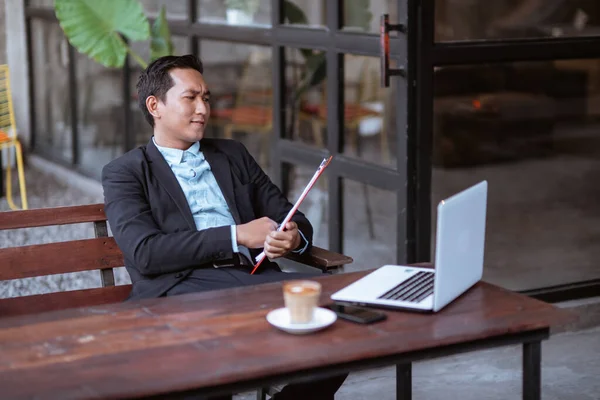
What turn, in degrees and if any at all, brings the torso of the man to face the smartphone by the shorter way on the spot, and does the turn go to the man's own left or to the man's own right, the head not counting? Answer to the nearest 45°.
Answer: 0° — they already face it

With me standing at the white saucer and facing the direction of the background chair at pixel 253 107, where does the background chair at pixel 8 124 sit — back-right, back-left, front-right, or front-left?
front-left

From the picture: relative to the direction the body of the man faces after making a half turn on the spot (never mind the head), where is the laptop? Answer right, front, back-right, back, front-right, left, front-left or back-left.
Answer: back

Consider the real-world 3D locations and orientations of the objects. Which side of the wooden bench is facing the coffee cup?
front

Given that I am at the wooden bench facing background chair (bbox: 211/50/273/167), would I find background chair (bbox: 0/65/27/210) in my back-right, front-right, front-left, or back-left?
front-left

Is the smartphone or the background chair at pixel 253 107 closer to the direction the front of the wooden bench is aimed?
the smartphone

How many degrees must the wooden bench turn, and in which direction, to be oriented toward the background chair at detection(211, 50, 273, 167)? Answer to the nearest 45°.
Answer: approximately 135° to its left

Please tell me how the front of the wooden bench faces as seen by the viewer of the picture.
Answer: facing the viewer and to the right of the viewer

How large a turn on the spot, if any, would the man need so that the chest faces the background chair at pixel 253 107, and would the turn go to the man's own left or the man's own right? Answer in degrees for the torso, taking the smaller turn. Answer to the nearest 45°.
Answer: approximately 135° to the man's own left

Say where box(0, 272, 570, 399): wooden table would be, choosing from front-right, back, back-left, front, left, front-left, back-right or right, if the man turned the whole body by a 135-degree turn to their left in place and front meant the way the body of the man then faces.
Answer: back

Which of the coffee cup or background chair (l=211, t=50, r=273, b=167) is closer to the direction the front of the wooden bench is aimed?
the coffee cup

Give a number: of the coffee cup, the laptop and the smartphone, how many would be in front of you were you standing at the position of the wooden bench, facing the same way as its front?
3
